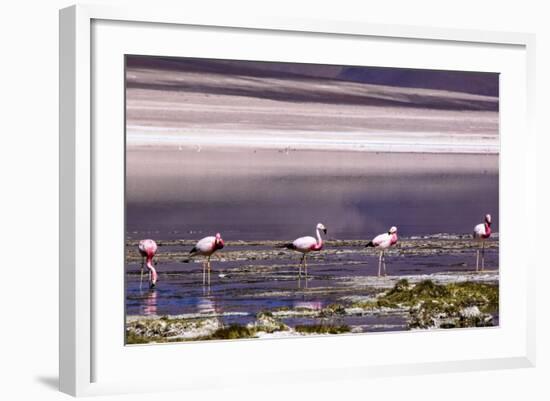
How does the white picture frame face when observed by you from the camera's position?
facing the viewer and to the right of the viewer
